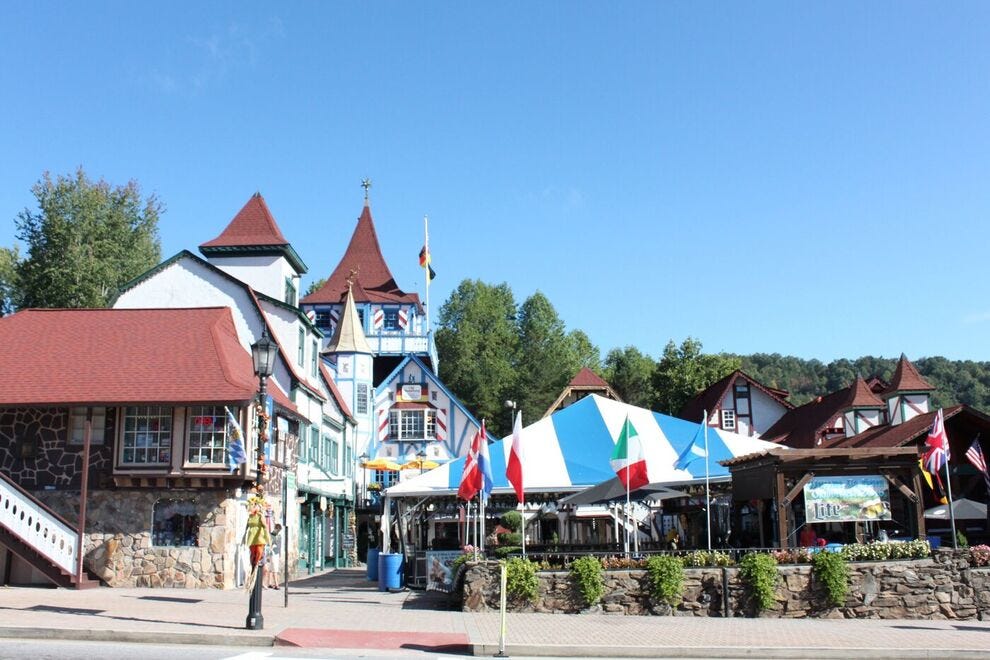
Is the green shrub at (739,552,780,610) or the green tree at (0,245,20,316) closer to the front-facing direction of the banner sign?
the green shrub

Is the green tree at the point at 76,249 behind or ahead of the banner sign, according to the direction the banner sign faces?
behind

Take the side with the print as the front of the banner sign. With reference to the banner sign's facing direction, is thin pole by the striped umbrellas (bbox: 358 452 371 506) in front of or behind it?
behind

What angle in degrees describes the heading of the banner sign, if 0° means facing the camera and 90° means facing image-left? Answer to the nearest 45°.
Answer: approximately 0°

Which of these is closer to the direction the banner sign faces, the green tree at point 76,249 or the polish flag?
the polish flag

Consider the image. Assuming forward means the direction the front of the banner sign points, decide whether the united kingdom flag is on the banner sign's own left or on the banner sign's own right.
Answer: on the banner sign's own left
